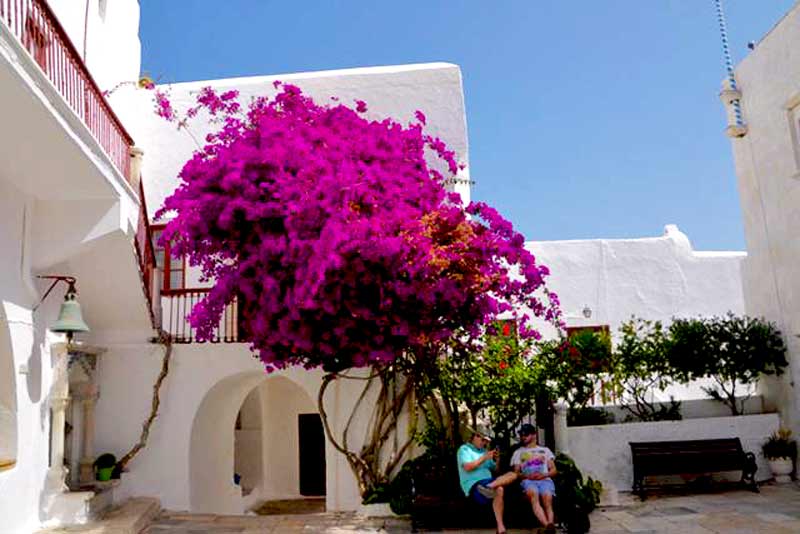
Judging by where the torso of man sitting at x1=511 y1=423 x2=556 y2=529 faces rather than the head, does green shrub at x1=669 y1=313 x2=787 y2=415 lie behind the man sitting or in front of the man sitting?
behind

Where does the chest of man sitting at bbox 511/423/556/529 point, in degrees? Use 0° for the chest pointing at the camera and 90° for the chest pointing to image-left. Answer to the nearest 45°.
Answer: approximately 0°

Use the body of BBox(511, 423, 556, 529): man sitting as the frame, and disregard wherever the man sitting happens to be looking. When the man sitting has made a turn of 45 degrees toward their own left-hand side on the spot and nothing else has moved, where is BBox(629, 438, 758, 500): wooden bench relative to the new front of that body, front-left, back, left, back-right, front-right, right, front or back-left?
left

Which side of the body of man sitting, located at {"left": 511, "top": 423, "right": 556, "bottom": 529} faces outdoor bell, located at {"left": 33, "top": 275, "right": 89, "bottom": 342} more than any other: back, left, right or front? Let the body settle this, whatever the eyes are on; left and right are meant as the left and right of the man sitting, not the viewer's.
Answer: right

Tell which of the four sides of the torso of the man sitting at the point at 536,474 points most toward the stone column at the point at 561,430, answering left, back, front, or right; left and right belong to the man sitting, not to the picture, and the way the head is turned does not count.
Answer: back

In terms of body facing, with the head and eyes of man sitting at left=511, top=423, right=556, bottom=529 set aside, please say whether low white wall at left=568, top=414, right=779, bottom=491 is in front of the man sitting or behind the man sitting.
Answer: behind

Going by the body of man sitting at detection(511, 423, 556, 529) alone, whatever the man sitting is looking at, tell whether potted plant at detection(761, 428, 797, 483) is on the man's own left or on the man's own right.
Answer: on the man's own left

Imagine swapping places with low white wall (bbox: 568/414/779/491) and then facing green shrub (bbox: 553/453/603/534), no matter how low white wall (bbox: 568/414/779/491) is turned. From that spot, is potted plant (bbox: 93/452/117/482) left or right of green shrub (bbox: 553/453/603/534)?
right

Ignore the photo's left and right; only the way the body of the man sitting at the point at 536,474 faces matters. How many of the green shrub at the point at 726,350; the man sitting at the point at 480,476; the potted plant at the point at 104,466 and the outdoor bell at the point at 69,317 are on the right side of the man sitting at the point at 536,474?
3

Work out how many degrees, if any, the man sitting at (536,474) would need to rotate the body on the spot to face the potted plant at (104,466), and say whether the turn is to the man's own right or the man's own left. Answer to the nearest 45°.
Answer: approximately 90° to the man's own right
